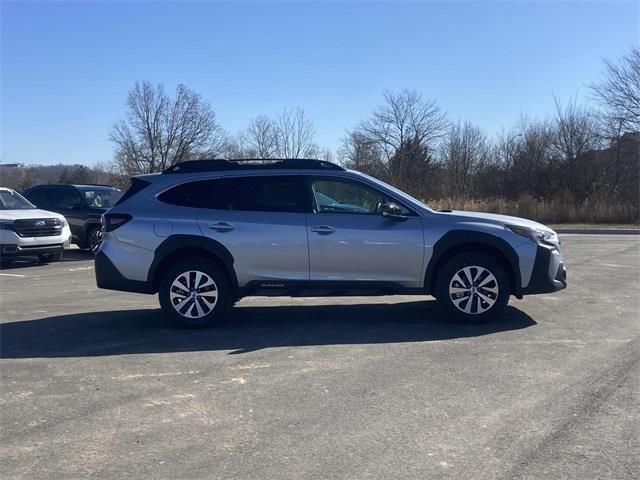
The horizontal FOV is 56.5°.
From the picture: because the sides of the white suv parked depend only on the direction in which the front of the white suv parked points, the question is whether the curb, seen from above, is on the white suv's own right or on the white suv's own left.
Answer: on the white suv's own left

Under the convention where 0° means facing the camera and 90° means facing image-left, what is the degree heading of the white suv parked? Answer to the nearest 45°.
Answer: approximately 315°

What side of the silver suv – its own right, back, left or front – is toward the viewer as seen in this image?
right

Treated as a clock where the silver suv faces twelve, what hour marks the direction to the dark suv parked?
The dark suv parked is roughly at 8 o'clock from the silver suv.

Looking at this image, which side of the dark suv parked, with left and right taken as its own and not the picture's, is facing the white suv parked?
right

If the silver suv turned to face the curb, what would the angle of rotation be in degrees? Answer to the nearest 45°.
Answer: approximately 45° to its left

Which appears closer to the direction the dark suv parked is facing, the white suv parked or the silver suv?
the silver suv

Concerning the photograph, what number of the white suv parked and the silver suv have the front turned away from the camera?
0

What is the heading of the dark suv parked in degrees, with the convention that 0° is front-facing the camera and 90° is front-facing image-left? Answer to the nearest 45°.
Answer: approximately 315°

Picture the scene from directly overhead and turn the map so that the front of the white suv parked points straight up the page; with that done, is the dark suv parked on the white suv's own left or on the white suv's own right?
on the white suv's own left
